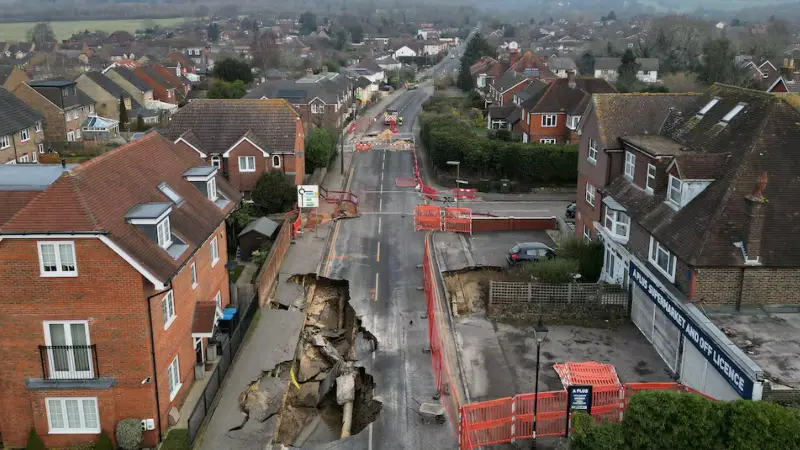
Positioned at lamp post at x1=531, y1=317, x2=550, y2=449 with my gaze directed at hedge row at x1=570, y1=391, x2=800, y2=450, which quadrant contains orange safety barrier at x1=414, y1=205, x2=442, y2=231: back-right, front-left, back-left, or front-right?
back-left

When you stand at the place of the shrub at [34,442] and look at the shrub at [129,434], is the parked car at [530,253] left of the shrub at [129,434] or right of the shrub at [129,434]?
left

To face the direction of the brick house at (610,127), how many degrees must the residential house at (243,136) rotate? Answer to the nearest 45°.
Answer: approximately 45° to its left

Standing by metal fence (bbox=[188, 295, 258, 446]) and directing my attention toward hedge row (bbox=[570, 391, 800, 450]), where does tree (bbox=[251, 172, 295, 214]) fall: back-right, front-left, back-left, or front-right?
back-left

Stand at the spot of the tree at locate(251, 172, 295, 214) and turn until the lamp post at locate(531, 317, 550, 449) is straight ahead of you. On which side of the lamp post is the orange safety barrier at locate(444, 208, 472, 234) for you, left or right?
left
